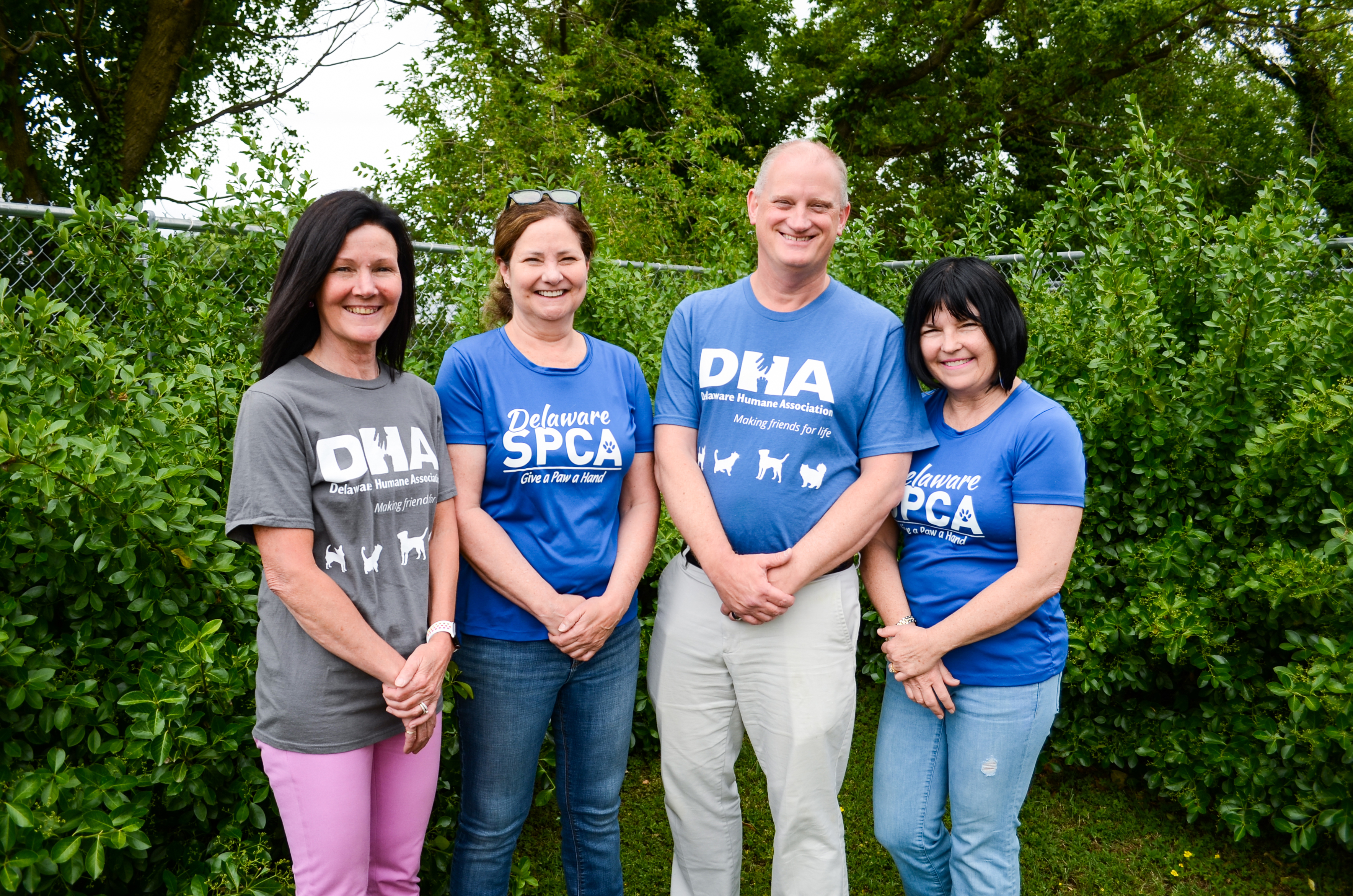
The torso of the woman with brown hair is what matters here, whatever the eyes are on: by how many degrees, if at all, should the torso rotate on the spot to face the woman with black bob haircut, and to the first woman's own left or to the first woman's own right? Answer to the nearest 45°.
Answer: approximately 90° to the first woman's own left

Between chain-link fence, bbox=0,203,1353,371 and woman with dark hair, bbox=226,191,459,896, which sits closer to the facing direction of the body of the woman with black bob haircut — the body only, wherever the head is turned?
the woman with dark hair

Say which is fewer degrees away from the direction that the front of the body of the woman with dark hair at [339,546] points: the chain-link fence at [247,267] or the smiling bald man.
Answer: the smiling bald man

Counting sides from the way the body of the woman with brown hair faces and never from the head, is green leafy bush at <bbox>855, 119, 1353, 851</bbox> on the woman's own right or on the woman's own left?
on the woman's own left

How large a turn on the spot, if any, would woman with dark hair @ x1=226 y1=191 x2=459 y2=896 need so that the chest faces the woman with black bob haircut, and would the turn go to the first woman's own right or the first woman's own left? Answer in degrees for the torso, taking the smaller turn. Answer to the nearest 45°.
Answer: approximately 45° to the first woman's own left
